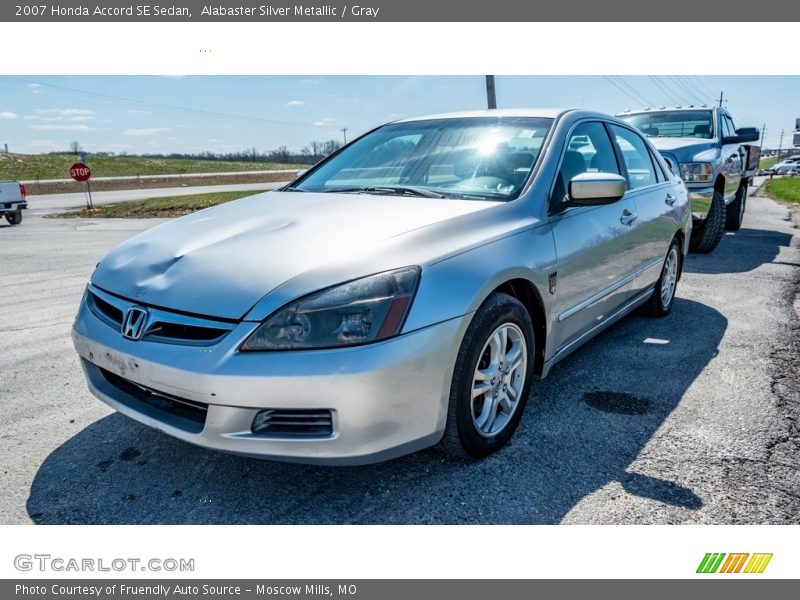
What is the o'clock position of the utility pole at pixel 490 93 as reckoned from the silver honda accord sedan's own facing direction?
The utility pole is roughly at 5 o'clock from the silver honda accord sedan.

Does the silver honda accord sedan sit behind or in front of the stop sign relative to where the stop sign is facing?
in front

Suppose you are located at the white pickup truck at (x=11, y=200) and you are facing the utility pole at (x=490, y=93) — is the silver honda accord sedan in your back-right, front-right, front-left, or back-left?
front-right

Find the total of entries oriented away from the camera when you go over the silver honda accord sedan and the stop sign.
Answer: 0

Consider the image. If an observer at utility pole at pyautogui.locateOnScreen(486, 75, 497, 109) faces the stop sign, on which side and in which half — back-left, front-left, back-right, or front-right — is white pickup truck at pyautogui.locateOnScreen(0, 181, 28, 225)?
front-left

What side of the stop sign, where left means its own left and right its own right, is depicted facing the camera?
front

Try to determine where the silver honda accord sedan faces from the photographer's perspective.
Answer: facing the viewer and to the left of the viewer

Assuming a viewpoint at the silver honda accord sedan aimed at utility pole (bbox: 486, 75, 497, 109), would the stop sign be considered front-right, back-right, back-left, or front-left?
front-left

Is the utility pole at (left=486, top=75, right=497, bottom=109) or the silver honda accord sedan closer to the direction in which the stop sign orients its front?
the silver honda accord sedan

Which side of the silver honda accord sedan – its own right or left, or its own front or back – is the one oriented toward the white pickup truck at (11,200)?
right

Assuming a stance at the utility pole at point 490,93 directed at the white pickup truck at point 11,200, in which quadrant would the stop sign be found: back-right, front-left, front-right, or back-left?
front-right
